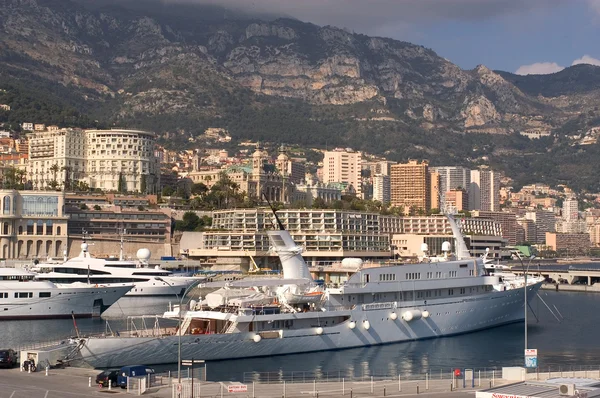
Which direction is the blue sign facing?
toward the camera

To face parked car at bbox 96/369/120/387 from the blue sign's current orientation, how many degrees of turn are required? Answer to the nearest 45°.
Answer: approximately 90° to its right

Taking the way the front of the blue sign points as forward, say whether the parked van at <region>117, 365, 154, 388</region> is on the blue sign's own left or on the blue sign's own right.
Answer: on the blue sign's own right
